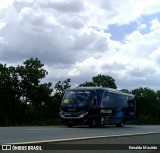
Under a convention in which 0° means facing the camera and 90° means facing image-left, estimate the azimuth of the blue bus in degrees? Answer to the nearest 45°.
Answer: approximately 45°
